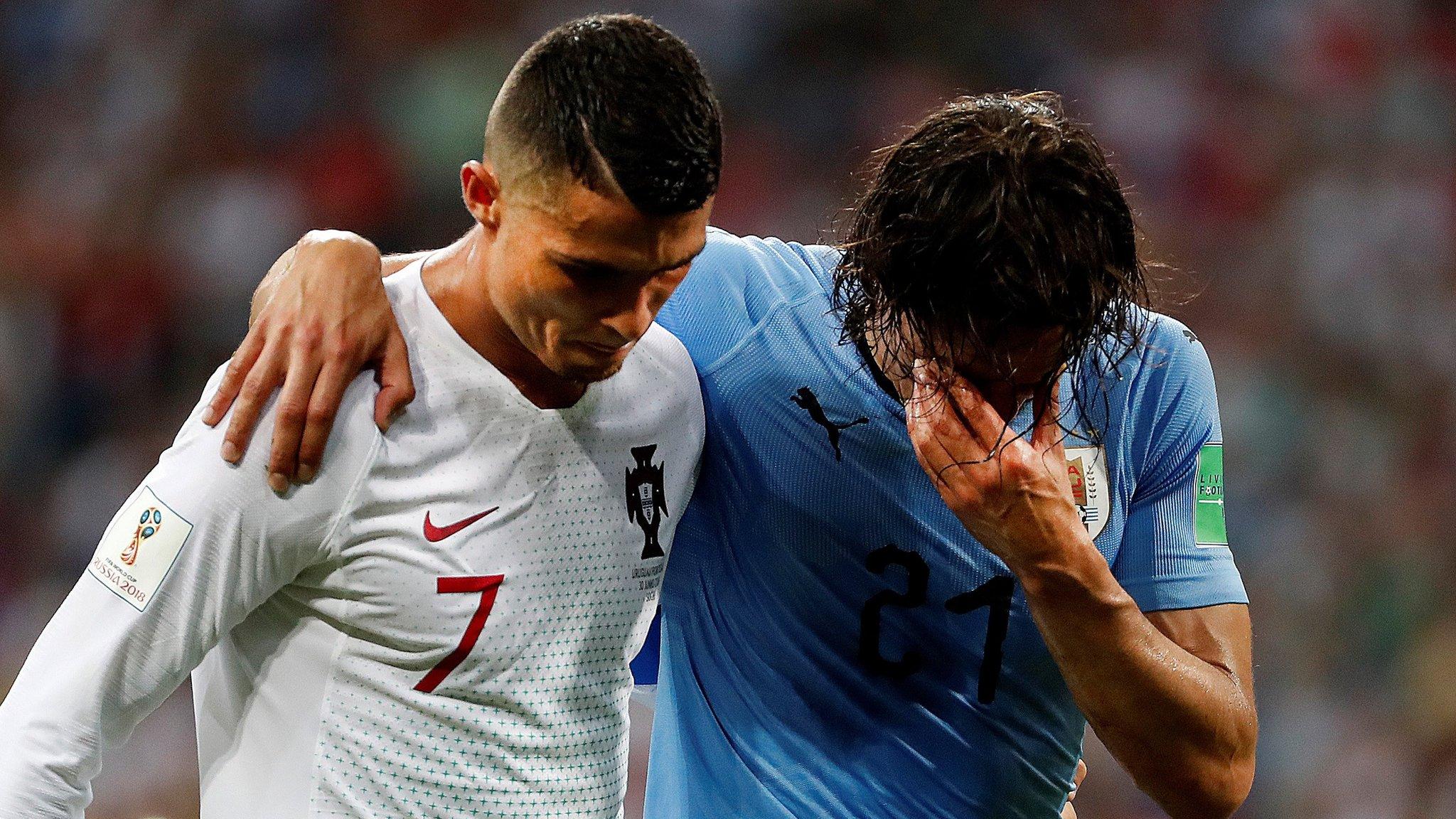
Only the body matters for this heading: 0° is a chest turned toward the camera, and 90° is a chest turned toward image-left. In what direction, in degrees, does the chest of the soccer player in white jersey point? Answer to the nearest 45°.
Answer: approximately 315°

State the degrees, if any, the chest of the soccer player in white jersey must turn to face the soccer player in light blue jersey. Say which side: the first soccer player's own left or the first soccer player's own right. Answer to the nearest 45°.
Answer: approximately 45° to the first soccer player's own left

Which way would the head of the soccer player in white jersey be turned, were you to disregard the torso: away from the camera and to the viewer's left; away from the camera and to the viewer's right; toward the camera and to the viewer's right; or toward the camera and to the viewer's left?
toward the camera and to the viewer's right
